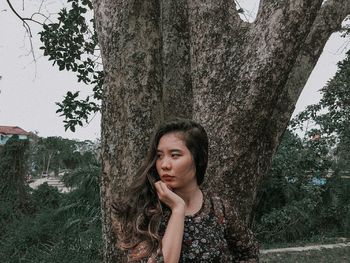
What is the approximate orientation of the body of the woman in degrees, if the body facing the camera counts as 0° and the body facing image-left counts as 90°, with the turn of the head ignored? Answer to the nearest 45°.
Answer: approximately 0°

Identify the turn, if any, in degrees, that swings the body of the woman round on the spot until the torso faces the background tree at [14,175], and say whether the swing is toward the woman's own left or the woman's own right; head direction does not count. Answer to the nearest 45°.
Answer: approximately 135° to the woman's own right
